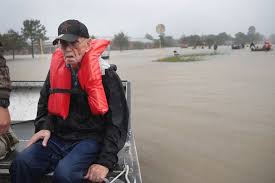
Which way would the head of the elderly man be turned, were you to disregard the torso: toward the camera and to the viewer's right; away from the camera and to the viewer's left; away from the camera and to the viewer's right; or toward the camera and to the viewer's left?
toward the camera and to the viewer's left

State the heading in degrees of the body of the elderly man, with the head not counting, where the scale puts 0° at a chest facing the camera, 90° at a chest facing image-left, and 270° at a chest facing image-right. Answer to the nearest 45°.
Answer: approximately 45°
